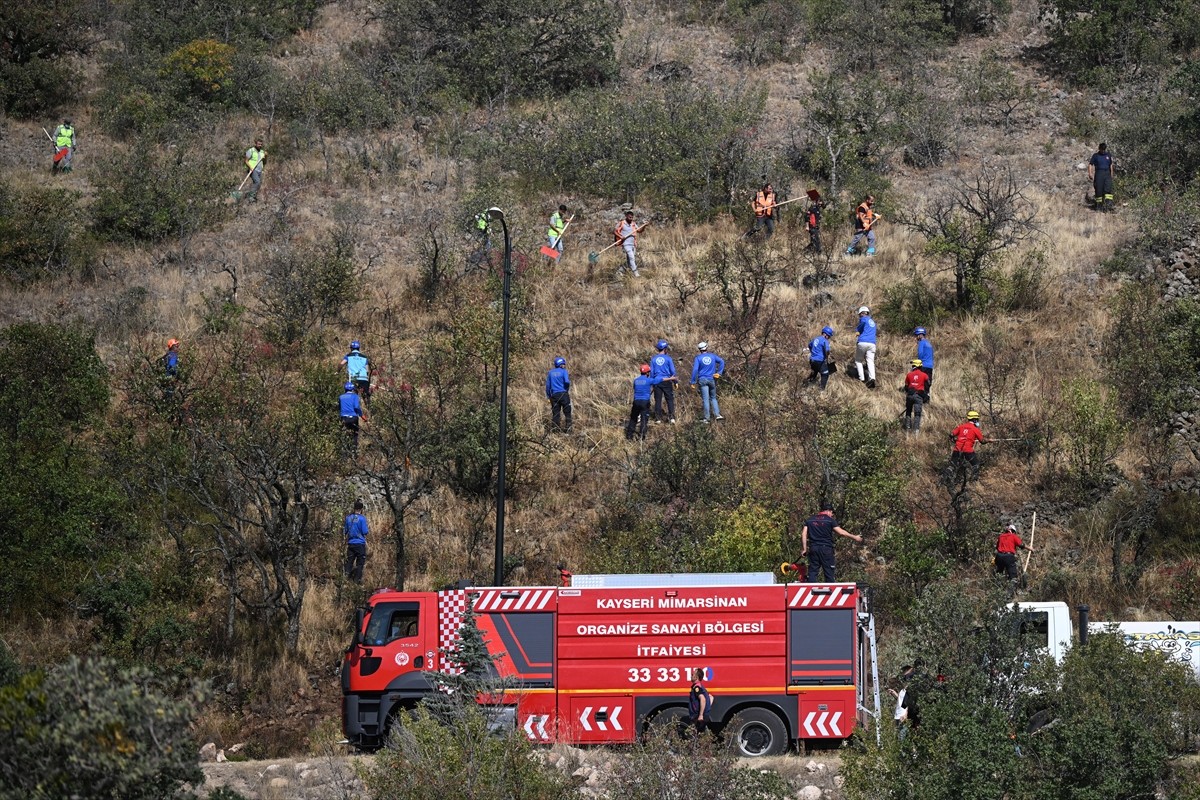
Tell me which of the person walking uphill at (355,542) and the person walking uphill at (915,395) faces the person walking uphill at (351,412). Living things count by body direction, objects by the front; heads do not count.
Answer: the person walking uphill at (355,542)

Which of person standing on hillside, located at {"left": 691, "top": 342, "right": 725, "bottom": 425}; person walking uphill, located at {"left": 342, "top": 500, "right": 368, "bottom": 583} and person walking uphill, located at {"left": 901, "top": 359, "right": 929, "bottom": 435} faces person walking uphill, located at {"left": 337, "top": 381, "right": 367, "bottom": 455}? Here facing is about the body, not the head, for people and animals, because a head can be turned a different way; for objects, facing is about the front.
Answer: person walking uphill, located at {"left": 342, "top": 500, "right": 368, "bottom": 583}

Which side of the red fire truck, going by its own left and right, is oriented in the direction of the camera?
left

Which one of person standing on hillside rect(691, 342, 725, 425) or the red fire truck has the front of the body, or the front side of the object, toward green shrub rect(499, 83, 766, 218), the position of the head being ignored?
the person standing on hillside

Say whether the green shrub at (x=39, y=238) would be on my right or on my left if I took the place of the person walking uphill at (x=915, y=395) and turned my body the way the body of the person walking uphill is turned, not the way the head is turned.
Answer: on my left

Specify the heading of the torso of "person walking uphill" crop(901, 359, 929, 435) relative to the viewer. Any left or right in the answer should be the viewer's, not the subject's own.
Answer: facing away from the viewer

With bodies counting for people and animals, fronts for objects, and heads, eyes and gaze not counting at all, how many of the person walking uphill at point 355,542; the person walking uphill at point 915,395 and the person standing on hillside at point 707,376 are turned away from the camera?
3

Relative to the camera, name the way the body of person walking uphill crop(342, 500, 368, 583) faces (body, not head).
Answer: away from the camera

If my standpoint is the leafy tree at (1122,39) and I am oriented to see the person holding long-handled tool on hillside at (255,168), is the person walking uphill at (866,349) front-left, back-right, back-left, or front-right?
front-left

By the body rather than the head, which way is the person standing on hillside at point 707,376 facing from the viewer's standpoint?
away from the camera

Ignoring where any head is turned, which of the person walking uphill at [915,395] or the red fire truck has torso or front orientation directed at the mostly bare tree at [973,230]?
the person walking uphill

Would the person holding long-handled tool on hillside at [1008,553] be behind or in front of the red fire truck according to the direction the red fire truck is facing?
behind

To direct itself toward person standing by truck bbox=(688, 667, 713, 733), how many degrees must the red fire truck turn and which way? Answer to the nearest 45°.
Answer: approximately 135° to its left

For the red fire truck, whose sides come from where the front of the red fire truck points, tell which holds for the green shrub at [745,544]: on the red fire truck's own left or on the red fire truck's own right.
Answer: on the red fire truck's own right

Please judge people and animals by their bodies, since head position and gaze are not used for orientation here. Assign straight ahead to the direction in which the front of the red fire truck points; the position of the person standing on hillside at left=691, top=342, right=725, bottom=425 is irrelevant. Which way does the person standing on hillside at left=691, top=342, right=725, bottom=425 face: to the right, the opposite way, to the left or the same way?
to the right

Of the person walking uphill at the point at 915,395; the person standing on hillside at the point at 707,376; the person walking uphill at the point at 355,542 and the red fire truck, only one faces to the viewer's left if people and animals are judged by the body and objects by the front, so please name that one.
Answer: the red fire truck
